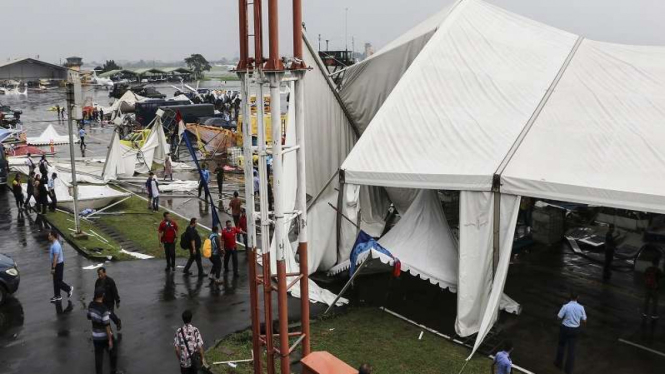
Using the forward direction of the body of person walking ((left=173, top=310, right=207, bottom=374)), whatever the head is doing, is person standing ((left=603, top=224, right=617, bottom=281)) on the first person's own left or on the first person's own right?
on the first person's own right

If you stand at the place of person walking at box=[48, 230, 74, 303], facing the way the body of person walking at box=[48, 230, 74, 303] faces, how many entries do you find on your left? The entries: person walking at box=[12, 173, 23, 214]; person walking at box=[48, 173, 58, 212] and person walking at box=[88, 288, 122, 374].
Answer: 1

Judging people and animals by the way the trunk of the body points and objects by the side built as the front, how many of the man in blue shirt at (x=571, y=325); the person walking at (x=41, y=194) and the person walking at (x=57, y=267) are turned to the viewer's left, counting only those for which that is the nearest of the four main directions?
1

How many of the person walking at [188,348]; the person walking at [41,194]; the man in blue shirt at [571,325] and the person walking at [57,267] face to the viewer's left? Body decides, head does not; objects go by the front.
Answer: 1

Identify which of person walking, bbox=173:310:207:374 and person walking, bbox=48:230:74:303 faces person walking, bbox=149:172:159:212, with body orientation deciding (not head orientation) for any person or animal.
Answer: person walking, bbox=173:310:207:374

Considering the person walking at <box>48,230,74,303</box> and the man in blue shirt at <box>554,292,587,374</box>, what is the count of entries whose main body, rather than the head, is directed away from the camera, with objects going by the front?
1

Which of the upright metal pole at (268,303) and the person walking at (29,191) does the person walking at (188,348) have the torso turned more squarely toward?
the person walking

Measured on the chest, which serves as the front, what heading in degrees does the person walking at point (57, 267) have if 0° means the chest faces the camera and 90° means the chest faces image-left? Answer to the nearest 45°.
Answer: approximately 90°

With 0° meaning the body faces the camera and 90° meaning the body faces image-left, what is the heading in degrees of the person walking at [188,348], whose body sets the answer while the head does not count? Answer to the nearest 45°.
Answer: approximately 180°

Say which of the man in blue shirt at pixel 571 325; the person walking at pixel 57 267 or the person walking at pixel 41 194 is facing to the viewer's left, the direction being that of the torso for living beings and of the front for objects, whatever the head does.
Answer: the person walking at pixel 57 267

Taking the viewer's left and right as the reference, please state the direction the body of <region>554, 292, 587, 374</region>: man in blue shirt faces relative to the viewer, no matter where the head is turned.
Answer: facing away from the viewer

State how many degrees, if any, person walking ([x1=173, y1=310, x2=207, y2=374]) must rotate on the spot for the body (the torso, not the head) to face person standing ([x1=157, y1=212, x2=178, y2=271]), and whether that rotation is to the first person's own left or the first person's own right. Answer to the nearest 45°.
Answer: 0° — they already face them
